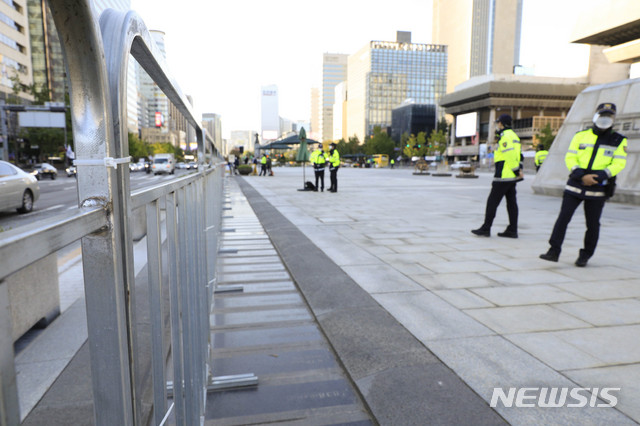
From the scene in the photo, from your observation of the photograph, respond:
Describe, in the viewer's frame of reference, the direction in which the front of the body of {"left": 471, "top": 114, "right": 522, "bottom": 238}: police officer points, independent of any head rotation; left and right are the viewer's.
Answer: facing to the left of the viewer

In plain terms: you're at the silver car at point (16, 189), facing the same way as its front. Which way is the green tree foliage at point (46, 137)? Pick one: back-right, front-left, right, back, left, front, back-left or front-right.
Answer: back-right

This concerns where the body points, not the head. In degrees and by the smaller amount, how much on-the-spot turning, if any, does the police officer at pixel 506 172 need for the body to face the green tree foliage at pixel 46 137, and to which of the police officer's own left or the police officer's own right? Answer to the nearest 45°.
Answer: approximately 45° to the police officer's own right

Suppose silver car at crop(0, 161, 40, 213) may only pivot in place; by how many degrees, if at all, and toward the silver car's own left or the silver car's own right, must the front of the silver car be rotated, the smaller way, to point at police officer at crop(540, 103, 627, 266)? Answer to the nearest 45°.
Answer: approximately 90° to the silver car's own left

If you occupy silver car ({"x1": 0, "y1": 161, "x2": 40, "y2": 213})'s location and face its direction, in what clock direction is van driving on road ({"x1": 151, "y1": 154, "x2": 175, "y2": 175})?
The van driving on road is roughly at 5 o'clock from the silver car.

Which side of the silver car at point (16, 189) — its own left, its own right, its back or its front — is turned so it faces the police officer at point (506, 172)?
left

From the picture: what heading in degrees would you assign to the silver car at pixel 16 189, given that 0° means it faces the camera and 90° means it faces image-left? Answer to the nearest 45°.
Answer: approximately 45°

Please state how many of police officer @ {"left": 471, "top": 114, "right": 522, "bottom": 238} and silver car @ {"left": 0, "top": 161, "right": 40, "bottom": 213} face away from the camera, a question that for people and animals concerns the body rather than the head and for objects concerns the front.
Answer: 0
